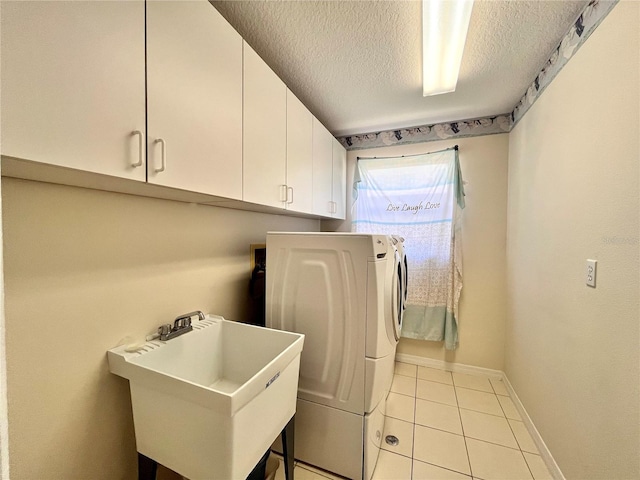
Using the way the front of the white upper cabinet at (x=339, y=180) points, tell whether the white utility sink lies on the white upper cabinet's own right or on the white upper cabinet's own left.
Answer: on the white upper cabinet's own right

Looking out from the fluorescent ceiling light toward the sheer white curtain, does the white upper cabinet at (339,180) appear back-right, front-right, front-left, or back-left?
front-left

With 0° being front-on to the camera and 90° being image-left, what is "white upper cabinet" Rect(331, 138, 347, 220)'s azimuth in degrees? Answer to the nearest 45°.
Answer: approximately 270°

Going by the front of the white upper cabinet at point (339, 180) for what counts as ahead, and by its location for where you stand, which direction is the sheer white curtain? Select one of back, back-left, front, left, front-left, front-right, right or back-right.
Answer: front

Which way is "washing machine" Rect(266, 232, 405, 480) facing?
to the viewer's right

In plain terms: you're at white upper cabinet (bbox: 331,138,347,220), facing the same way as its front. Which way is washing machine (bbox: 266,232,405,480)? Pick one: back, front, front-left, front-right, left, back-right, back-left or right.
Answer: right

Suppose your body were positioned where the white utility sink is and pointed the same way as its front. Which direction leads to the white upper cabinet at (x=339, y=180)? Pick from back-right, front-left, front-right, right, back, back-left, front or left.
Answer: left

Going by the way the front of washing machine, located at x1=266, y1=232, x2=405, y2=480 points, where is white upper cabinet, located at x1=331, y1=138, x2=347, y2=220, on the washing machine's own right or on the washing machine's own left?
on the washing machine's own left

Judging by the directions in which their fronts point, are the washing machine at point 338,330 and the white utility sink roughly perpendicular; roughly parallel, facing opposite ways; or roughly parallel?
roughly parallel

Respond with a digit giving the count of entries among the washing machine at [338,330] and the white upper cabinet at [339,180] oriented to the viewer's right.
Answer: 2

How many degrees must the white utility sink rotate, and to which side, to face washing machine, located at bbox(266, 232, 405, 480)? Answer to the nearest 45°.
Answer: approximately 45° to its left
